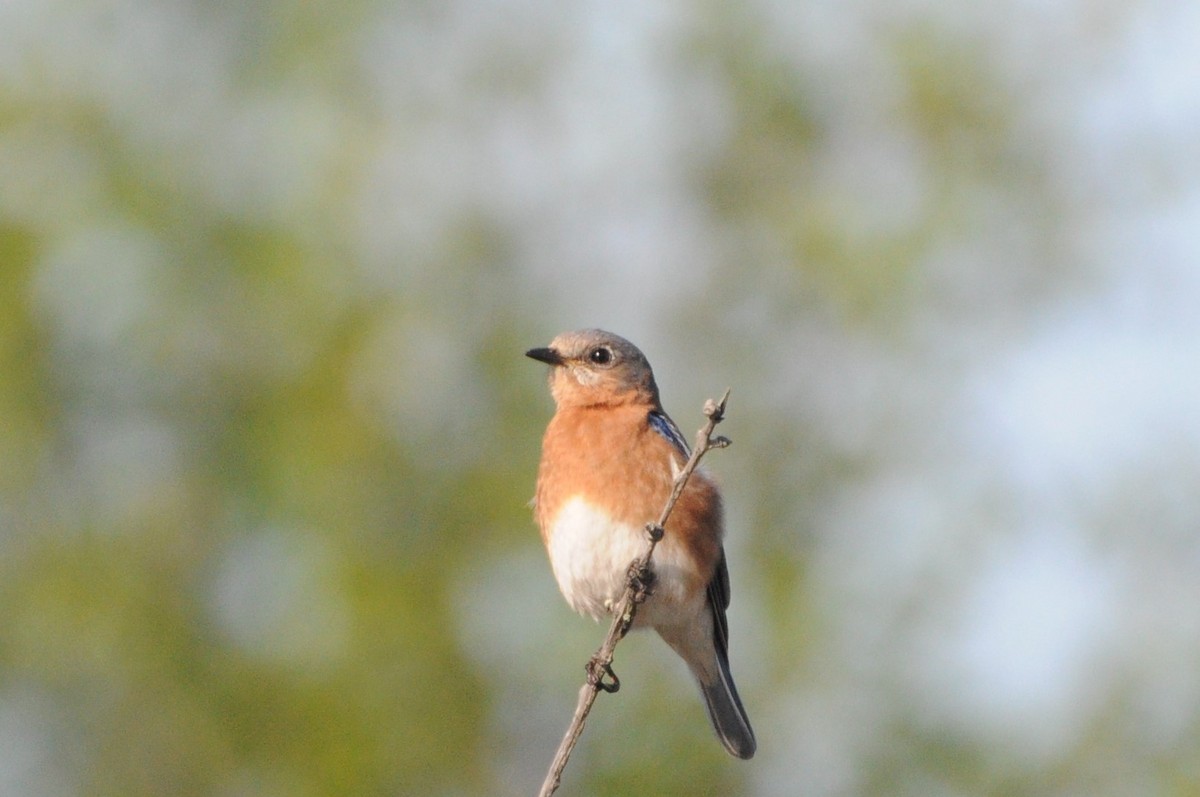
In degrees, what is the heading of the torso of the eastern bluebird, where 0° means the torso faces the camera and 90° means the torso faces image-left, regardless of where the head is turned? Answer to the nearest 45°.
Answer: approximately 45°
